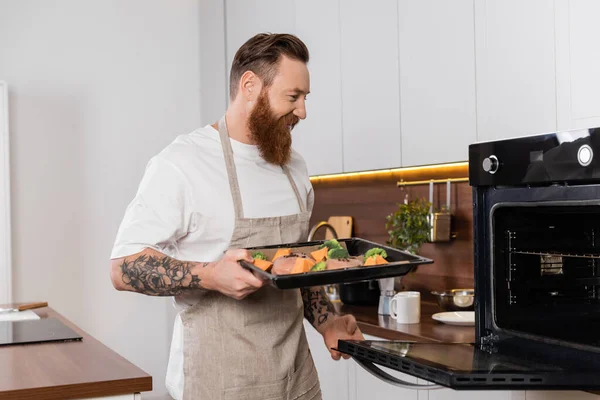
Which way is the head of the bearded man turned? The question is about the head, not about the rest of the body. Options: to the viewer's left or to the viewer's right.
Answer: to the viewer's right

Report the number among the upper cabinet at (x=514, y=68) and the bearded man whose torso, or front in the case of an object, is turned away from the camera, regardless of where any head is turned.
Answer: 0

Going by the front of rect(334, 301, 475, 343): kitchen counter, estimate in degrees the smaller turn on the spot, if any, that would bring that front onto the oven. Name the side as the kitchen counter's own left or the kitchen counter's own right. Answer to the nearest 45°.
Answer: approximately 45° to the kitchen counter's own left

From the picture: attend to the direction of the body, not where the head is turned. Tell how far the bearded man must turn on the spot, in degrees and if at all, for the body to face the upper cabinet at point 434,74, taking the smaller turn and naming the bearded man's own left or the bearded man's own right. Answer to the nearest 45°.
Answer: approximately 90° to the bearded man's own left

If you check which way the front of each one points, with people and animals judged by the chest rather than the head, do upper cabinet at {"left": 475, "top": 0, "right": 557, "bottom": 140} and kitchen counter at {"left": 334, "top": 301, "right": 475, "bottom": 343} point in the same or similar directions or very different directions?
same or similar directions

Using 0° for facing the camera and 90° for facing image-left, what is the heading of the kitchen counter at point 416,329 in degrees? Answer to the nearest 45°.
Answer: approximately 45°

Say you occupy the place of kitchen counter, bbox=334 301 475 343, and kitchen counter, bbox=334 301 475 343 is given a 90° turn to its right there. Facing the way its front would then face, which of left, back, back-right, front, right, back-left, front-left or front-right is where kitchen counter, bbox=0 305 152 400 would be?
left

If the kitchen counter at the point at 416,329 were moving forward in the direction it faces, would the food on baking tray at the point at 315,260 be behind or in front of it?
in front

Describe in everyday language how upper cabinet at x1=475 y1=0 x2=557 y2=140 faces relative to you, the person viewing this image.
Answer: facing the viewer and to the left of the viewer

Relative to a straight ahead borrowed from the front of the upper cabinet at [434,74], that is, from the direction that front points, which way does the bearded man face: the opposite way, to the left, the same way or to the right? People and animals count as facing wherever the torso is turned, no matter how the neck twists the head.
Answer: to the left

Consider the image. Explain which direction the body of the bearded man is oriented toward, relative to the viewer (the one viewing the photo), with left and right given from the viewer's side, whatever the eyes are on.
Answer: facing the viewer and to the right of the viewer

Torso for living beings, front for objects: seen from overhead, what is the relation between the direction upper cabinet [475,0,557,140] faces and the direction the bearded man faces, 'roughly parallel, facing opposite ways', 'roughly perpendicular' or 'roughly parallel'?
roughly perpendicular

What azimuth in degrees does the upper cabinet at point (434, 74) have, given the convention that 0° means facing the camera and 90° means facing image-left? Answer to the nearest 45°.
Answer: approximately 45°

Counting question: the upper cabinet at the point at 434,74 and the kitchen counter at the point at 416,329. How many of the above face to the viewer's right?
0

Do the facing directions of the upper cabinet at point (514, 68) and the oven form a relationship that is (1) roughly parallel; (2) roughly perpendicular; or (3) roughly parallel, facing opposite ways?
roughly parallel

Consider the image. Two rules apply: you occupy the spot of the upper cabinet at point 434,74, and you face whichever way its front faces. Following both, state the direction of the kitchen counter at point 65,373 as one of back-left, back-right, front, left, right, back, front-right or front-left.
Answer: front
